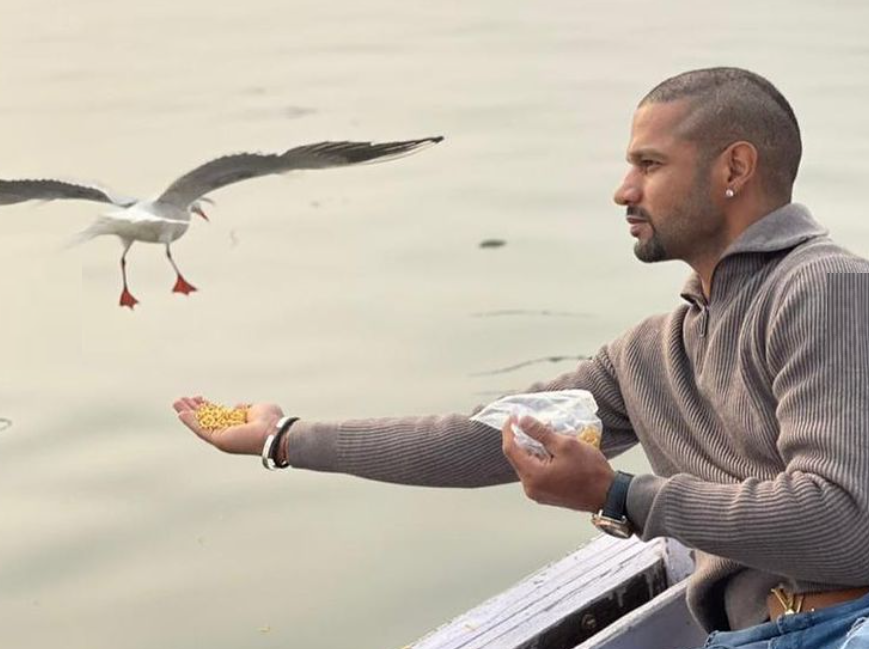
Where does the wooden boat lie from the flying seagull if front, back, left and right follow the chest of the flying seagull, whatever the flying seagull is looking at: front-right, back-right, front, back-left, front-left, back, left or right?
right

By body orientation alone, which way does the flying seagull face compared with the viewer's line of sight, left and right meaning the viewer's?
facing away from the viewer and to the right of the viewer

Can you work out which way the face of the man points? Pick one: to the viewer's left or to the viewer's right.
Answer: to the viewer's left

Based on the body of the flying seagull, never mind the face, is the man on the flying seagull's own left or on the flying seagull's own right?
on the flying seagull's own right
